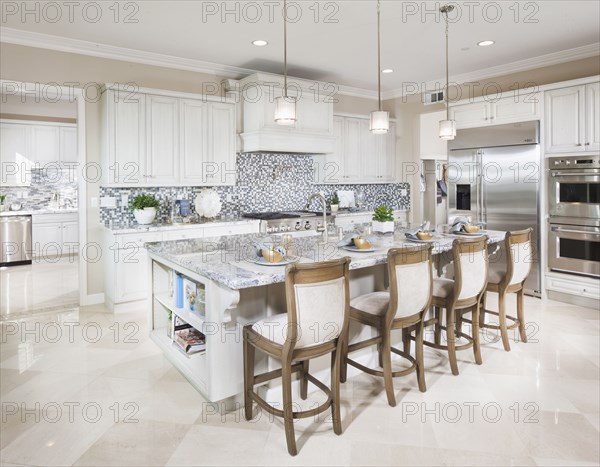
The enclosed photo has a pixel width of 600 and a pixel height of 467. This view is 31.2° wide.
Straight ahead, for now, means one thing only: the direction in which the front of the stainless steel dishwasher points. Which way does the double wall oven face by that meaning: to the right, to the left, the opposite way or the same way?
to the right

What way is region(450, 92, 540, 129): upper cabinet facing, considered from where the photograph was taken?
facing the viewer and to the left of the viewer

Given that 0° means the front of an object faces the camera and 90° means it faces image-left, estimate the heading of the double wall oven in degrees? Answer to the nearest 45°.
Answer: approximately 45°

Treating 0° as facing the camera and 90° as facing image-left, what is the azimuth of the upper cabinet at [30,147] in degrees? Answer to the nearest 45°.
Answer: approximately 0°

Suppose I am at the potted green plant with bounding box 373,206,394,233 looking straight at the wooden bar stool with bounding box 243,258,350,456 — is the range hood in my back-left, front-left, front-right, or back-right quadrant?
back-right

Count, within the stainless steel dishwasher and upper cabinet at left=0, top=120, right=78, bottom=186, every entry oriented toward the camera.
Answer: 2

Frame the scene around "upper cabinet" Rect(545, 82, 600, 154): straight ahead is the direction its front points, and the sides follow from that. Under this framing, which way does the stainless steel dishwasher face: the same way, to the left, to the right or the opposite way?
to the left

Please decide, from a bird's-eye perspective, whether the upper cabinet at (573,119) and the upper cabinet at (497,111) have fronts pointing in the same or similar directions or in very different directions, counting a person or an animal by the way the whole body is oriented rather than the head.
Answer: same or similar directions

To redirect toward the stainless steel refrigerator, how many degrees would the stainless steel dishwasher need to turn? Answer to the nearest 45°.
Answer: approximately 45° to its left

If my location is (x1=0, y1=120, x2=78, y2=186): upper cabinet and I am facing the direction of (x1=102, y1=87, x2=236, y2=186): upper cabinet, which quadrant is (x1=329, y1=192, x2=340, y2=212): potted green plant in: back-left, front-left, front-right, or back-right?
front-left

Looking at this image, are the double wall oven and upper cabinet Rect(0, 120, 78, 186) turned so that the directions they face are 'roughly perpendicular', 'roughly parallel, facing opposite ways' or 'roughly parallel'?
roughly perpendicular

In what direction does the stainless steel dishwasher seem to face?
toward the camera

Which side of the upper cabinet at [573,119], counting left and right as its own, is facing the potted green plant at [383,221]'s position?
front

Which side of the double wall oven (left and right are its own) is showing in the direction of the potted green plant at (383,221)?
front

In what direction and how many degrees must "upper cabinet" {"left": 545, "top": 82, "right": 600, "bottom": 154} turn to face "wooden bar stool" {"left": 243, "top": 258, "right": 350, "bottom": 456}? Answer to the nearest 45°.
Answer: approximately 45° to its left

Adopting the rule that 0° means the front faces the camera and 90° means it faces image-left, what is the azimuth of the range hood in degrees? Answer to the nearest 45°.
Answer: approximately 315°
